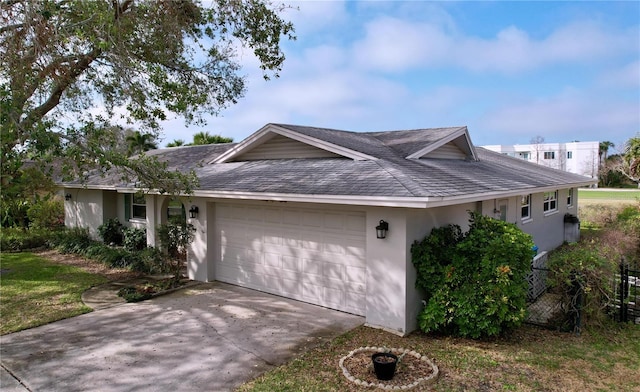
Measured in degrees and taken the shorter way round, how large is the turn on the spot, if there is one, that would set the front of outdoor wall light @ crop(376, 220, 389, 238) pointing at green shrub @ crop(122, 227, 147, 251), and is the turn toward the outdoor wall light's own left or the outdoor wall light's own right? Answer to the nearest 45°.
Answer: approximately 90° to the outdoor wall light's own right

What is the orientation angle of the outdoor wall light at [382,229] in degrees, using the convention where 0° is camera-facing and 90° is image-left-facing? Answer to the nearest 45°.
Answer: approximately 45°

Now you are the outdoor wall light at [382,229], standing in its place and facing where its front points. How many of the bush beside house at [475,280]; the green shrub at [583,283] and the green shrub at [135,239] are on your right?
1

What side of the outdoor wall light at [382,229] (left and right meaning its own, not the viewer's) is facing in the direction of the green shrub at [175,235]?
right

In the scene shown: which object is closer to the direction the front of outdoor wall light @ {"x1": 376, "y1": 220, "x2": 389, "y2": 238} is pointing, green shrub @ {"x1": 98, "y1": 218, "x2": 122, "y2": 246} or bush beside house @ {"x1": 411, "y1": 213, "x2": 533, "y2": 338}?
the green shrub

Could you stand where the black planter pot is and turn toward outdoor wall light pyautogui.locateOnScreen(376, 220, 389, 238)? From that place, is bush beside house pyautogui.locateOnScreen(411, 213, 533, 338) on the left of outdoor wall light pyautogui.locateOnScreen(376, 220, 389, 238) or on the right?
right

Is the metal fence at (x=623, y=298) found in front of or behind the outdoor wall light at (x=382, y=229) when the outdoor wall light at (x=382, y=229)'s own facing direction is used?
behind

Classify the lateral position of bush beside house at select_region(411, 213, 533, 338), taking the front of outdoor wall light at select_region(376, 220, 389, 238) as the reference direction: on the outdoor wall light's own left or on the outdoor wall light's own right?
on the outdoor wall light's own left

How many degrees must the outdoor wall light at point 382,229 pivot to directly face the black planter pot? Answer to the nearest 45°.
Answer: approximately 45° to its left

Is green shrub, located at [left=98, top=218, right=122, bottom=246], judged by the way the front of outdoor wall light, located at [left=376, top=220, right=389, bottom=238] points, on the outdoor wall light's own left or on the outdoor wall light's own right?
on the outdoor wall light's own right

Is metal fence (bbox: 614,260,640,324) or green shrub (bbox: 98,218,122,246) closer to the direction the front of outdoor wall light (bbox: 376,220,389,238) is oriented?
the green shrub

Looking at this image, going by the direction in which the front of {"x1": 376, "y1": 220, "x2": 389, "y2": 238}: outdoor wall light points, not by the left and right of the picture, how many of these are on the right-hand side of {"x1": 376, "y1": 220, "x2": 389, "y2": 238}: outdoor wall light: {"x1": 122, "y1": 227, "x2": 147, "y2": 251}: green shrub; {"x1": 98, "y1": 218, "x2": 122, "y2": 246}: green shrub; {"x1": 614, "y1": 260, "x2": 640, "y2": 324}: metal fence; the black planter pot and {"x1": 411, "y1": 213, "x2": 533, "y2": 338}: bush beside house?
2

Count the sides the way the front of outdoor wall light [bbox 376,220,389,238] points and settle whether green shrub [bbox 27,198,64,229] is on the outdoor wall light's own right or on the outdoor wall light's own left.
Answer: on the outdoor wall light's own right

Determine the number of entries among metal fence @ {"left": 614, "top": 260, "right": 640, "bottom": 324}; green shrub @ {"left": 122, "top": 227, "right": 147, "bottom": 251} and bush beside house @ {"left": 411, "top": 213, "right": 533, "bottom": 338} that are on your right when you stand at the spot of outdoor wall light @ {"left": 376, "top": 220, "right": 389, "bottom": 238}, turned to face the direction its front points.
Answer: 1
